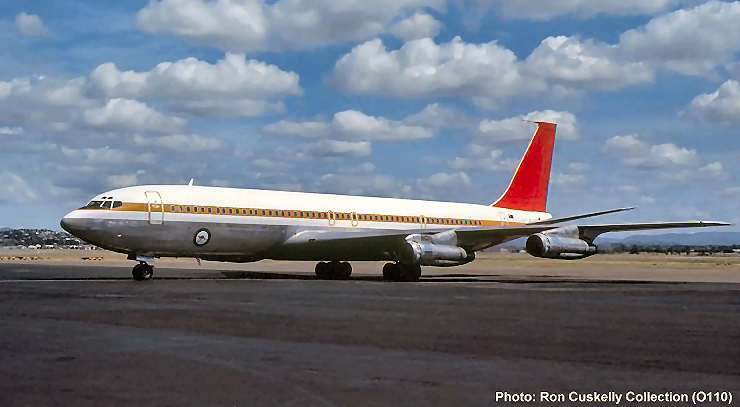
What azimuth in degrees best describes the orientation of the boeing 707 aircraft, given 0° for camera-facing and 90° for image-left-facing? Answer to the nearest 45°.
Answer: approximately 45°
